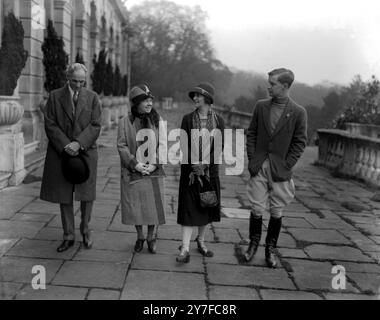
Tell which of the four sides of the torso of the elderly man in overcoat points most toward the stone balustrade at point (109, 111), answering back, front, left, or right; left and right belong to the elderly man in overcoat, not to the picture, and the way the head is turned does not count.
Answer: back

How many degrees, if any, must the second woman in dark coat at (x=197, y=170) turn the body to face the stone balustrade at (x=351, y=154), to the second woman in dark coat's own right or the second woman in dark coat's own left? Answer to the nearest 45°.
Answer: approximately 135° to the second woman in dark coat's own left

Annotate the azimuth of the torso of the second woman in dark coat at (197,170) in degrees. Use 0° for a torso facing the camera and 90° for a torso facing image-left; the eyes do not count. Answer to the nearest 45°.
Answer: approximately 0°

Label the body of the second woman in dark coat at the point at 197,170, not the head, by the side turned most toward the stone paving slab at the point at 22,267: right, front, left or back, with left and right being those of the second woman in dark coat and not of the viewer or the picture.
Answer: right

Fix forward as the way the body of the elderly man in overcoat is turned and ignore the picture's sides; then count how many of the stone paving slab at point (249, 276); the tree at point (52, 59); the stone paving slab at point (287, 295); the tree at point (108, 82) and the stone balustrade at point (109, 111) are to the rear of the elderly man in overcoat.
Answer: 3

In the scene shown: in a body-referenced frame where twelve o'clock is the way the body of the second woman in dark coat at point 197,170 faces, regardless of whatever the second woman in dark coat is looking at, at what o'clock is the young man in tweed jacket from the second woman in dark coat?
The young man in tweed jacket is roughly at 9 o'clock from the second woman in dark coat.

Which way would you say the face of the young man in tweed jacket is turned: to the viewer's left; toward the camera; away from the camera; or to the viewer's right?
to the viewer's left

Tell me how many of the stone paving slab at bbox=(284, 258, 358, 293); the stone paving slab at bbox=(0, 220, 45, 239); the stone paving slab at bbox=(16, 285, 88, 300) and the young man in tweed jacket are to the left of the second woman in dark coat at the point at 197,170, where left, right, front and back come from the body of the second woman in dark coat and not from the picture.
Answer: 2

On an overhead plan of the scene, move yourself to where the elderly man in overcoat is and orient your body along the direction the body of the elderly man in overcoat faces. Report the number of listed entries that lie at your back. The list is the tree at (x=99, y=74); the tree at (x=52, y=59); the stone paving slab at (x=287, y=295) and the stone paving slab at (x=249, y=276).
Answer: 2

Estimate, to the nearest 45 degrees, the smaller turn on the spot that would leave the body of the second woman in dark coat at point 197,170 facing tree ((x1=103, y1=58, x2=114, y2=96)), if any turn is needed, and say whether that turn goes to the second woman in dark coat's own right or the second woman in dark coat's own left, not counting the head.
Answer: approximately 180°

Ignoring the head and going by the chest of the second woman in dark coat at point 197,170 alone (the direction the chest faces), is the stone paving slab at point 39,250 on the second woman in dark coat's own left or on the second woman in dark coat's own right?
on the second woman in dark coat's own right

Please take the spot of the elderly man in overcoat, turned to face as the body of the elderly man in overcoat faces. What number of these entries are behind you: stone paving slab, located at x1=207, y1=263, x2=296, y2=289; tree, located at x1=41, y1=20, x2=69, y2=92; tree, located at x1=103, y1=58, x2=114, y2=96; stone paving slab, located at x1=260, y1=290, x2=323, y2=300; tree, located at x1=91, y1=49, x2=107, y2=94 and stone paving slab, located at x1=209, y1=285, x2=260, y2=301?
3
